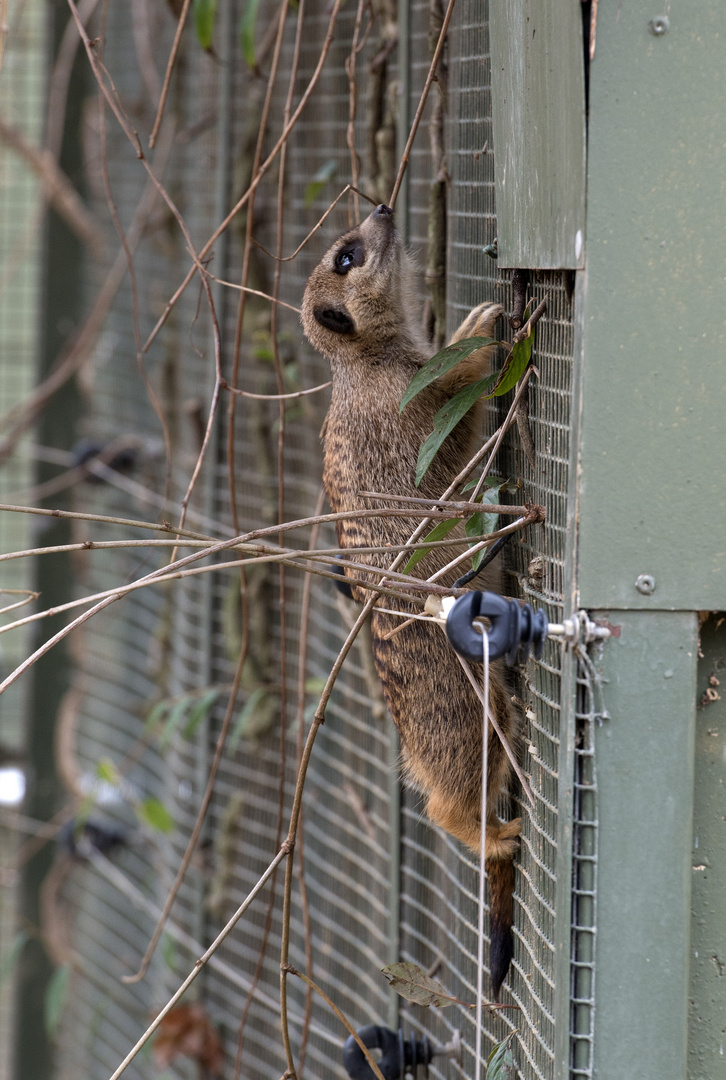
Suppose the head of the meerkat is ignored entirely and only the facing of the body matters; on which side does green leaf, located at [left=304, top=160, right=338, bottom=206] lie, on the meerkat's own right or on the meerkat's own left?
on the meerkat's own left

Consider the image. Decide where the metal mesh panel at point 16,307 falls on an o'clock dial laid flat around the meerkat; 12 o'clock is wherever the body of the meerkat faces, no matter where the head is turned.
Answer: The metal mesh panel is roughly at 8 o'clock from the meerkat.

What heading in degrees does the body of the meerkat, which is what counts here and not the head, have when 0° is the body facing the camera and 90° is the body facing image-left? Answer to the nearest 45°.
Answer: approximately 270°

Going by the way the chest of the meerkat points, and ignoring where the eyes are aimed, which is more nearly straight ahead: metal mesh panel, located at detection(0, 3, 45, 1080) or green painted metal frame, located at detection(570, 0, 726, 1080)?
the green painted metal frame

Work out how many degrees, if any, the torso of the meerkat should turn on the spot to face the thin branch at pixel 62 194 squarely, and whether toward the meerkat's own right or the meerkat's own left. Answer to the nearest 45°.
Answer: approximately 135° to the meerkat's own left

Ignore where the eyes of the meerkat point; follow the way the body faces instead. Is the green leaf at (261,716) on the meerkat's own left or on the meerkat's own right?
on the meerkat's own left

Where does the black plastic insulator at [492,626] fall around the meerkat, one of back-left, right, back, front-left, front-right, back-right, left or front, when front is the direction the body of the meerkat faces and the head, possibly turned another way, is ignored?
right
